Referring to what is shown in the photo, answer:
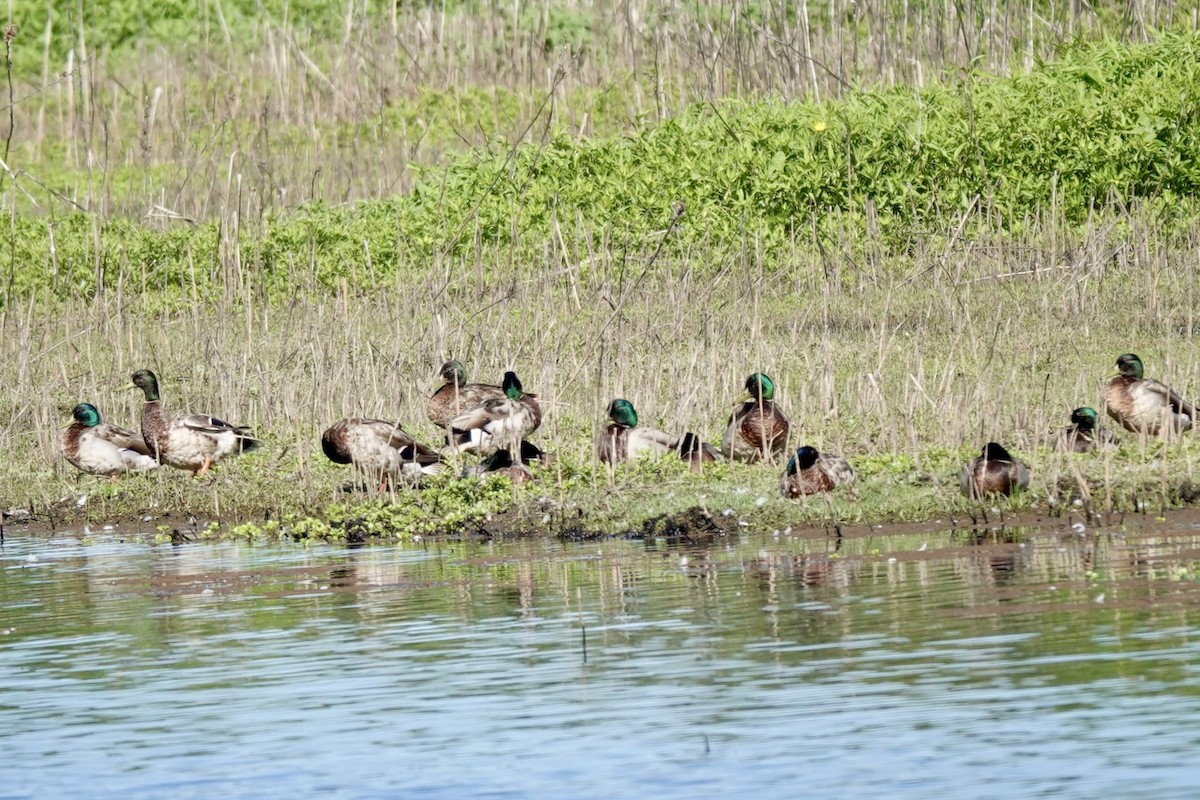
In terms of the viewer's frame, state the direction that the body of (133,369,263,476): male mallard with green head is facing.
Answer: to the viewer's left

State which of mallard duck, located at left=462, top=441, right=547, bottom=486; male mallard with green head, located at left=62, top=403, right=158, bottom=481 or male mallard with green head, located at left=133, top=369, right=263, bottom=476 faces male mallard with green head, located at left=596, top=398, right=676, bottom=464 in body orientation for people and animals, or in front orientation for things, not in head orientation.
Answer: the mallard duck

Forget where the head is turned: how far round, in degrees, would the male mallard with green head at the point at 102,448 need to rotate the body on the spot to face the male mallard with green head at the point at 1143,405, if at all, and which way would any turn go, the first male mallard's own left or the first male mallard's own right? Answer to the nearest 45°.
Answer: approximately 135° to the first male mallard's own left

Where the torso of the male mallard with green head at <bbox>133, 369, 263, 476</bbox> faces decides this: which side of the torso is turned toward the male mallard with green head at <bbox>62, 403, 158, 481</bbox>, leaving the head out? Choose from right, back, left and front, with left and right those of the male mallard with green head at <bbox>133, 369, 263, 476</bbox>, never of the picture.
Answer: front

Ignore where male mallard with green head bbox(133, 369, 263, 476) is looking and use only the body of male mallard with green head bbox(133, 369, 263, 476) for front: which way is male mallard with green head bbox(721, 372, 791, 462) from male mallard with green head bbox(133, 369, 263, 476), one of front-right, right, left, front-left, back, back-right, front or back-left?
back-left

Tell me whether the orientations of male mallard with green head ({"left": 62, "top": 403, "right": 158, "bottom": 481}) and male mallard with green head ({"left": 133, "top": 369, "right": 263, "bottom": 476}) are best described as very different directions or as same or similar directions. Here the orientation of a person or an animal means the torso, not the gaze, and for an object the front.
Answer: same or similar directions

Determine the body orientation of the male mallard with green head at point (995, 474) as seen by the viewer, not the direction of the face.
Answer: toward the camera

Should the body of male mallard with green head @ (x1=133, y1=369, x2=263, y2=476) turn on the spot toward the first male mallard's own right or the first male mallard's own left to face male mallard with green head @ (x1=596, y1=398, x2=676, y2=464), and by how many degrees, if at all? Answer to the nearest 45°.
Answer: approximately 135° to the first male mallard's own left

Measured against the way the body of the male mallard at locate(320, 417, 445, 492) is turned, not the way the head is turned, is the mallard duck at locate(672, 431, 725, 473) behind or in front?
behind

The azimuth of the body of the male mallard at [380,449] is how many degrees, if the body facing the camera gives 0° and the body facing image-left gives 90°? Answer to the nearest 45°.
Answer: approximately 90°

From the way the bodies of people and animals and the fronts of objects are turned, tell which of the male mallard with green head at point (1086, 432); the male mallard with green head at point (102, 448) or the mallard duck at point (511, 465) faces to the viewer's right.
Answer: the mallard duck

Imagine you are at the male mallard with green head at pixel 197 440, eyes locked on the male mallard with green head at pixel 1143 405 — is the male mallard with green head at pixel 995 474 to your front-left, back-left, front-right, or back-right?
front-right

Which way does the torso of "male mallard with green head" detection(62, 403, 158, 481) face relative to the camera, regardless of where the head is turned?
to the viewer's left
